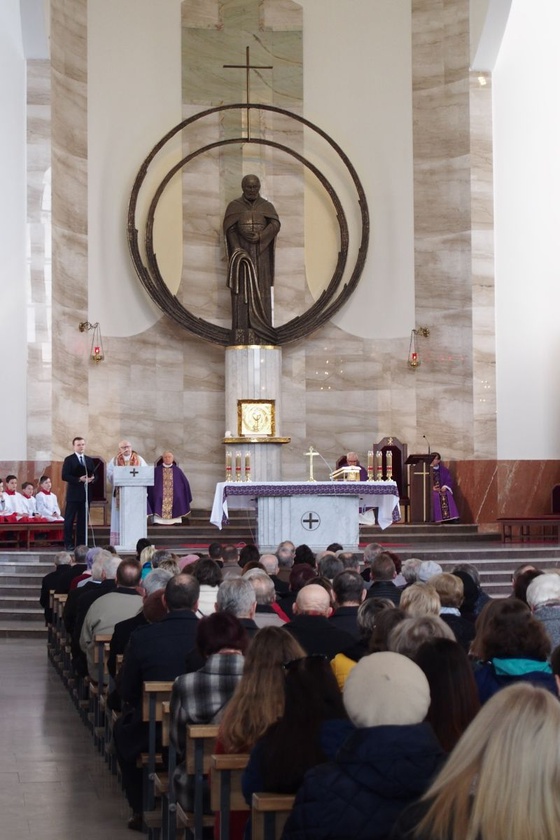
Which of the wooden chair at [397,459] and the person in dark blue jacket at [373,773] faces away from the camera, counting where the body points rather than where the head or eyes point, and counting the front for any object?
the person in dark blue jacket

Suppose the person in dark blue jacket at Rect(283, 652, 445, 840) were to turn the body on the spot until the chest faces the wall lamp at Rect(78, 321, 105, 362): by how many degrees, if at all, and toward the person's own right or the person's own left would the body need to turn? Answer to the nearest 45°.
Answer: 0° — they already face it

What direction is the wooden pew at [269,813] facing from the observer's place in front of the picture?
facing away from the viewer

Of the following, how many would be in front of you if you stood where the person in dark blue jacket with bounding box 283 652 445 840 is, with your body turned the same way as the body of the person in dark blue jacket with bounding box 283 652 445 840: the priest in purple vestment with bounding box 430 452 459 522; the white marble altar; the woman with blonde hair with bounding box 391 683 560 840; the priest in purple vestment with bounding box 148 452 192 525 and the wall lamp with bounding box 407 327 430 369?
4

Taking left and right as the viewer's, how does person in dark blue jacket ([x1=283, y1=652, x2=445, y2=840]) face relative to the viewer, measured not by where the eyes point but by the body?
facing away from the viewer

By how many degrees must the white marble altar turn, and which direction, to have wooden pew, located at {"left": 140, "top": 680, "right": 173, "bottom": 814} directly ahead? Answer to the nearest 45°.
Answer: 0° — it already faces it

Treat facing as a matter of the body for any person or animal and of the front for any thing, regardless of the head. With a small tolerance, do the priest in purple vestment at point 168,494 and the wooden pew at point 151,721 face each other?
yes

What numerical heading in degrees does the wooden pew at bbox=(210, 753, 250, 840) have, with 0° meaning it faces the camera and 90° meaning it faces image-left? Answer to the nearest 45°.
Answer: approximately 180°

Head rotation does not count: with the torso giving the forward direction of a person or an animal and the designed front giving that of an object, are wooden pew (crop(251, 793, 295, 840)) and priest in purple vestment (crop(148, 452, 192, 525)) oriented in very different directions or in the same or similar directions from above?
very different directions

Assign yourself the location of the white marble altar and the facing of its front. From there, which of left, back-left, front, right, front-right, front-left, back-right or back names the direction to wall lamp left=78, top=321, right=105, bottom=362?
back-right

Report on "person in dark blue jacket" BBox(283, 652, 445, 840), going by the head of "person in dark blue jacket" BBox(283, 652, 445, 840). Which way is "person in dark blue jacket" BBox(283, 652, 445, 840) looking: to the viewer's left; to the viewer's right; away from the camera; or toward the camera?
away from the camera
